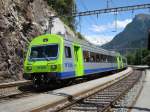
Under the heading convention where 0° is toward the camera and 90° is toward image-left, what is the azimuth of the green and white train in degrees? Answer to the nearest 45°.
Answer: approximately 45°
